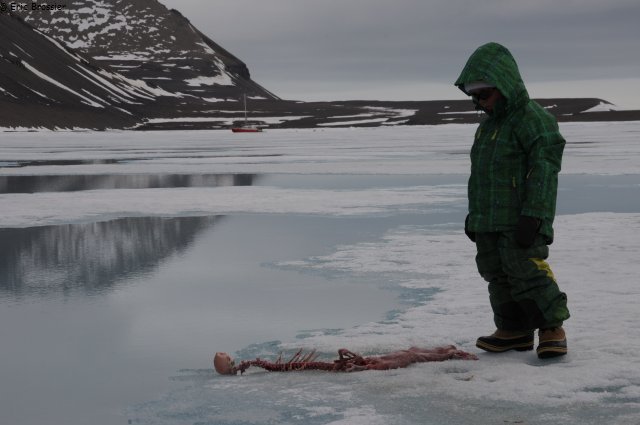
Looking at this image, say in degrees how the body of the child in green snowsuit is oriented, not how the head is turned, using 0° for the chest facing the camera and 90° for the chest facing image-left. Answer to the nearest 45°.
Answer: approximately 45°
